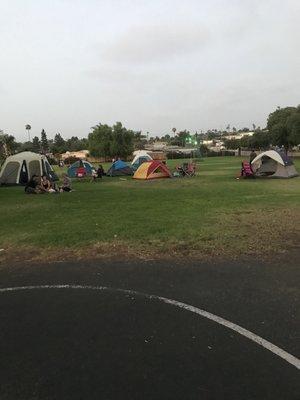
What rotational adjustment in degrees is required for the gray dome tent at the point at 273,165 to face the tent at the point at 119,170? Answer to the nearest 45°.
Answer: approximately 45° to its right

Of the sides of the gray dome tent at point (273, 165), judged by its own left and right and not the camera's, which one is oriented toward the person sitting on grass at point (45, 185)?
front

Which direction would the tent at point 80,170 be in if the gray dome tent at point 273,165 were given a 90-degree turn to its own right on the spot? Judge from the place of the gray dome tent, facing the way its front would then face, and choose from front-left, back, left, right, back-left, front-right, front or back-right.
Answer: front-left

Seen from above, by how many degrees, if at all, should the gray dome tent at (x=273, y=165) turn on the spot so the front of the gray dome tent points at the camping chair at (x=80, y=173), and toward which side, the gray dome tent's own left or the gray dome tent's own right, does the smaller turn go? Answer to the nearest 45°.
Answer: approximately 45° to the gray dome tent's own right

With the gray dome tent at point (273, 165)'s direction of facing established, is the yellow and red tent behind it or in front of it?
in front

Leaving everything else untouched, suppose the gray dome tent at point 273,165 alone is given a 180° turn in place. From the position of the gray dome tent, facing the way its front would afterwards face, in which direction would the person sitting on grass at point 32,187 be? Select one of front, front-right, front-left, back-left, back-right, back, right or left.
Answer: back

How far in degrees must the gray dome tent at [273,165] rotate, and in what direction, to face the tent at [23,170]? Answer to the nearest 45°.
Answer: approximately 45° to its right

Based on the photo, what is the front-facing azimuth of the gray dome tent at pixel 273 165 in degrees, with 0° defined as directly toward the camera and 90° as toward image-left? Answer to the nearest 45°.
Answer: approximately 45°
